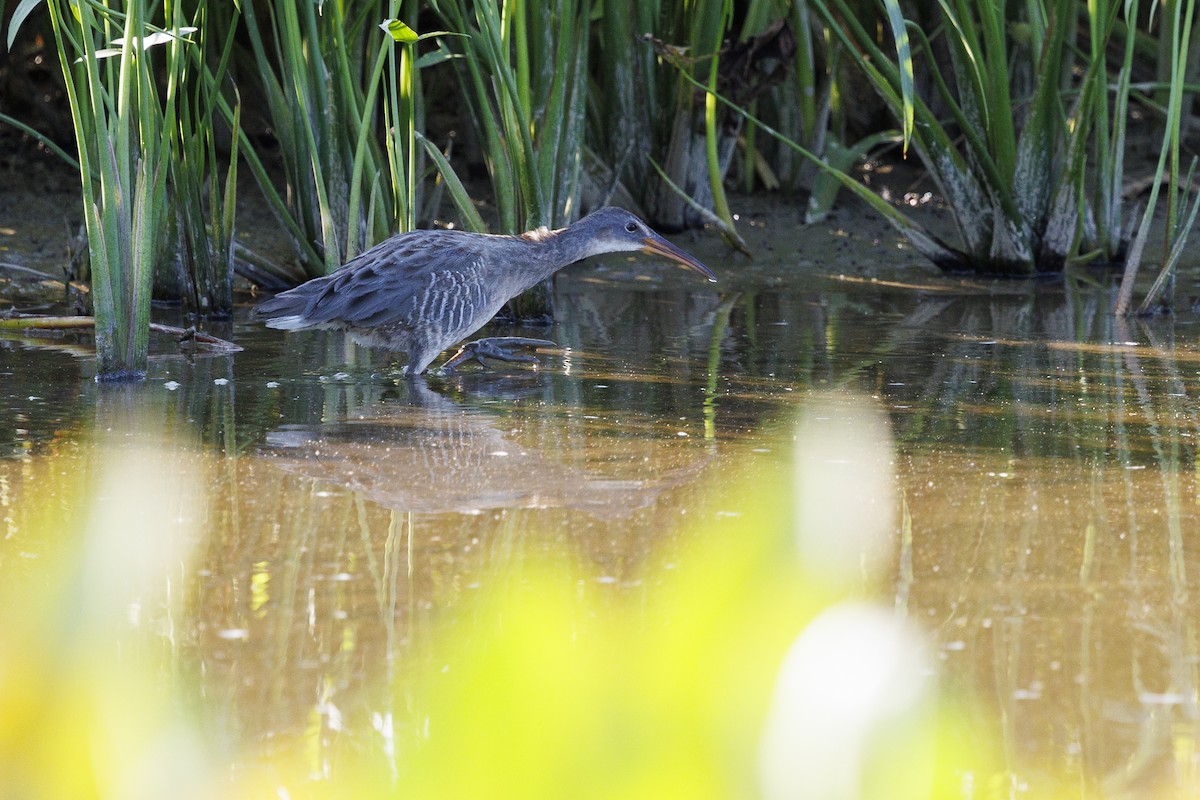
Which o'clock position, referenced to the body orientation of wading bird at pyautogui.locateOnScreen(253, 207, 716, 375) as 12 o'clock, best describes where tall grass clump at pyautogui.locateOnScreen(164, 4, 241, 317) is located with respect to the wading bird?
The tall grass clump is roughly at 7 o'clock from the wading bird.

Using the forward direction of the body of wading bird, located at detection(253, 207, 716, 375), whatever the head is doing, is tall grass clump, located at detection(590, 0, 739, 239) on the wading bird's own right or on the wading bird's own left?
on the wading bird's own left

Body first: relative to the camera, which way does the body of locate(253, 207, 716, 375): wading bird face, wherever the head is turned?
to the viewer's right

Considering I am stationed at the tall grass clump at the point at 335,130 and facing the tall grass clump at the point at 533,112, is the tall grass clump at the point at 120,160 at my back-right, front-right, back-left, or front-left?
back-right
